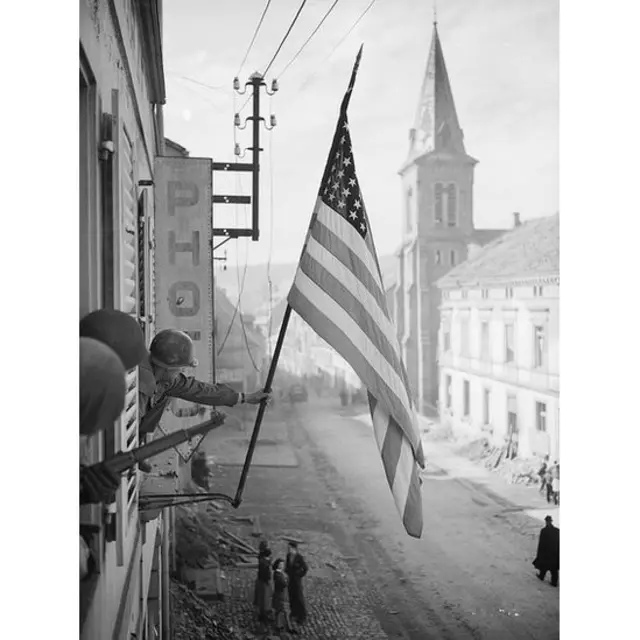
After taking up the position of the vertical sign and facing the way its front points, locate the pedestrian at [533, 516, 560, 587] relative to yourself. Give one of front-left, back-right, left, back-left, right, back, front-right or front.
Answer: left

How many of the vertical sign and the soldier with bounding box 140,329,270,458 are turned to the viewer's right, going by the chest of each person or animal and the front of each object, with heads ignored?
1

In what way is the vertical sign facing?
toward the camera

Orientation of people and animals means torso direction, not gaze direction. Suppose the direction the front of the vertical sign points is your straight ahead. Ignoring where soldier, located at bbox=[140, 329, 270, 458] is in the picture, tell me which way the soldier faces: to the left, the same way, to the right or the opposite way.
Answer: to the left

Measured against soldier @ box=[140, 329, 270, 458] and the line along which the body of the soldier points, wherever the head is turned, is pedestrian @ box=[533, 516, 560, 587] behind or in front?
in front

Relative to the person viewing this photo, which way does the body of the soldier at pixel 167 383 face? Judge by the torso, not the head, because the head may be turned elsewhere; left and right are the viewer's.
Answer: facing to the right of the viewer

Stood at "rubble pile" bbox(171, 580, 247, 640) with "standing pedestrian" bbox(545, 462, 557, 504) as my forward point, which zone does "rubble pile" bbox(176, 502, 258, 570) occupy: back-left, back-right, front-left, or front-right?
front-left
